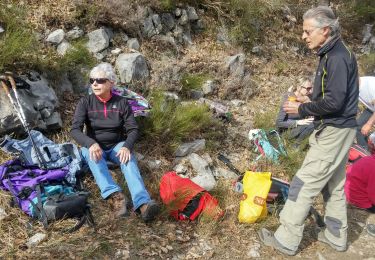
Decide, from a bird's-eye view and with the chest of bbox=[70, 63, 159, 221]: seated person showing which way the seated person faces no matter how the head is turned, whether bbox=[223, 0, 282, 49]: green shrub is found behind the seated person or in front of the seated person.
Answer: behind

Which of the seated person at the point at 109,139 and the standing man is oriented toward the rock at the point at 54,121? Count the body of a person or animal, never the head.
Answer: the standing man

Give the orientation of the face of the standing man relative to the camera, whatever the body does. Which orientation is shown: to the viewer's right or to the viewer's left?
to the viewer's left

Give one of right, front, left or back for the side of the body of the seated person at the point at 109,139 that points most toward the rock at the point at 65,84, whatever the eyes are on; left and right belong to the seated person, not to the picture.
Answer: back

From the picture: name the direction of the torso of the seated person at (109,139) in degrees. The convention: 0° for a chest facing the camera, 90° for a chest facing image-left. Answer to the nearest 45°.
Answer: approximately 0°

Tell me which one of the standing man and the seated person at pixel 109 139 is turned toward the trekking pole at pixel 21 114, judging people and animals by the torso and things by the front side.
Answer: the standing man

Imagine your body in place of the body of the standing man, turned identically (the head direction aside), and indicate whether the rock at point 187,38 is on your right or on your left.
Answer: on your right

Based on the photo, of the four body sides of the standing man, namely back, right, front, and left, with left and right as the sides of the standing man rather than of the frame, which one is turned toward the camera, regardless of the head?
left

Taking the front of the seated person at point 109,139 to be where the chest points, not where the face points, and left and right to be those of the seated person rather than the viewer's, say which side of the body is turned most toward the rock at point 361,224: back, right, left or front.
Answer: left

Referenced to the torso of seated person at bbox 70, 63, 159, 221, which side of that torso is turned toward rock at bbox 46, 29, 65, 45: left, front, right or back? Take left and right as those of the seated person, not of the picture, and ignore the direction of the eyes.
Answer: back
